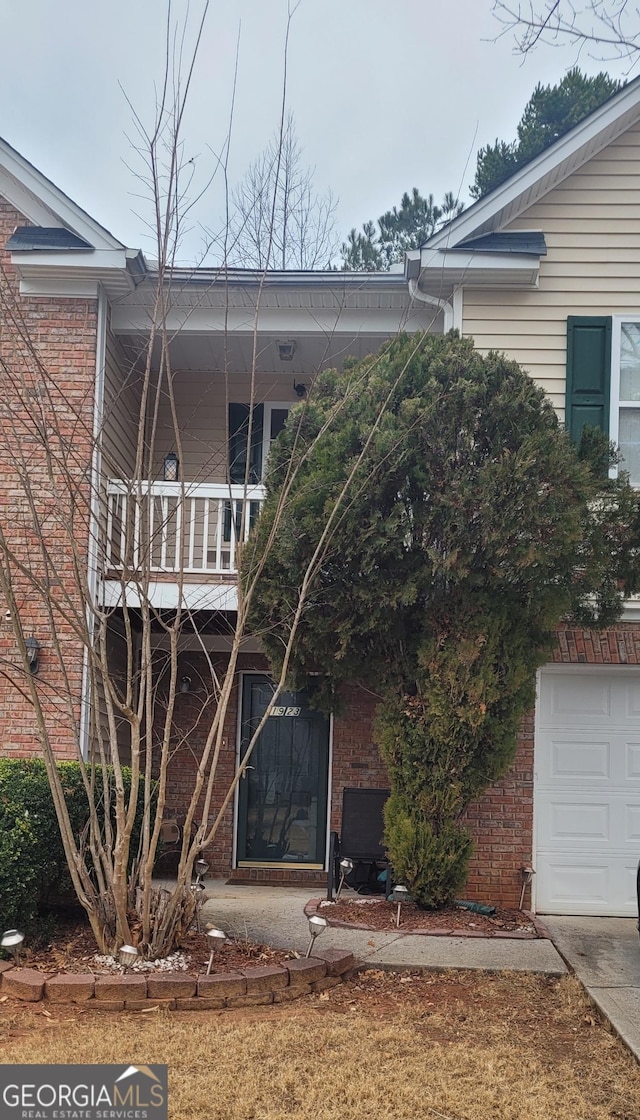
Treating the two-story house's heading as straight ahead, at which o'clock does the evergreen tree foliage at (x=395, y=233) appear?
The evergreen tree foliage is roughly at 6 o'clock from the two-story house.

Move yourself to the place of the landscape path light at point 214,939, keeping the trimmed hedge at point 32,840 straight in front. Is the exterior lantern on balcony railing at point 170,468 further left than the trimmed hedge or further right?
right

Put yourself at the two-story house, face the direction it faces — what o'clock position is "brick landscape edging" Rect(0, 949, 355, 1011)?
The brick landscape edging is roughly at 1 o'clock from the two-story house.

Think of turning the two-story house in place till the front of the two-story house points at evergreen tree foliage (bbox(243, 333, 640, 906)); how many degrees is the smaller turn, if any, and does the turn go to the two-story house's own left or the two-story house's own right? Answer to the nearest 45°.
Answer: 0° — it already faces it

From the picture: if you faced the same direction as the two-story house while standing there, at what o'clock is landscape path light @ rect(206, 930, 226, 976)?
The landscape path light is roughly at 1 o'clock from the two-story house.
